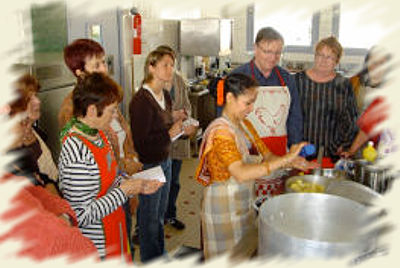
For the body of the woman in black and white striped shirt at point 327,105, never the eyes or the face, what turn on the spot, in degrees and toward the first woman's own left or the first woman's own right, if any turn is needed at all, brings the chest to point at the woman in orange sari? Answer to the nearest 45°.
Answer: approximately 45° to the first woman's own right

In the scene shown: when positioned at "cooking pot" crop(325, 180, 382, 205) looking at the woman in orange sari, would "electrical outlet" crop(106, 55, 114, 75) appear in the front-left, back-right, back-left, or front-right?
front-right

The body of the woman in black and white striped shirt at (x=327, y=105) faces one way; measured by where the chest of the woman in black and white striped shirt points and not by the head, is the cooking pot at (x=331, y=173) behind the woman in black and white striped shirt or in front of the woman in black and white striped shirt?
in front

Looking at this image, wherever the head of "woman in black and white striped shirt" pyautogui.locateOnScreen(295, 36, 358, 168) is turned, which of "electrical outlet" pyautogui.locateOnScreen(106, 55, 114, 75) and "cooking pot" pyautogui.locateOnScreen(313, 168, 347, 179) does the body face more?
the cooking pot

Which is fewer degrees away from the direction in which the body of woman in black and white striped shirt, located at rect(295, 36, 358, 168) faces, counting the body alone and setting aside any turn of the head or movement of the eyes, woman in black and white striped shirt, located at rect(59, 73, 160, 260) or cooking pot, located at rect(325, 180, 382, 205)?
the cooking pot

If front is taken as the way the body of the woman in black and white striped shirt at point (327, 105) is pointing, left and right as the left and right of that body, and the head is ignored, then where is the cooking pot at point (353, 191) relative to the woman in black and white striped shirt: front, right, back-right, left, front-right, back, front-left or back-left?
front

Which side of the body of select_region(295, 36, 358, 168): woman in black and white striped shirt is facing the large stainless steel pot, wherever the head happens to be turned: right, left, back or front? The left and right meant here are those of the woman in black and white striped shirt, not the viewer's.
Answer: front

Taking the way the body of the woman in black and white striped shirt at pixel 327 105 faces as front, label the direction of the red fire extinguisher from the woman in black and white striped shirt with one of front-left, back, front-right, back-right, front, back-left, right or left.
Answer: back-right

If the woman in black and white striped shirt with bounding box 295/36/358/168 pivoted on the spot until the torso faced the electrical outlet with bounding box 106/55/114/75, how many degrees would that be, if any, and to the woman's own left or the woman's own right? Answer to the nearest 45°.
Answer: approximately 135° to the woman's own right

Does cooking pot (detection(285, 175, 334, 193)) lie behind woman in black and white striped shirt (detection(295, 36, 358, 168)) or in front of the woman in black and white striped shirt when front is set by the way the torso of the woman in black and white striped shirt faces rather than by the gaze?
in front

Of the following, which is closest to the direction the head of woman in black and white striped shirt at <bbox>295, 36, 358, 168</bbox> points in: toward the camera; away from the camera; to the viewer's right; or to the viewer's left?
toward the camera

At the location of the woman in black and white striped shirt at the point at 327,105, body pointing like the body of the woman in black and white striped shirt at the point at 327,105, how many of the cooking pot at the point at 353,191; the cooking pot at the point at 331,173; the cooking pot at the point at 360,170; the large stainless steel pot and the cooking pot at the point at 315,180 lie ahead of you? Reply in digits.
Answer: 5

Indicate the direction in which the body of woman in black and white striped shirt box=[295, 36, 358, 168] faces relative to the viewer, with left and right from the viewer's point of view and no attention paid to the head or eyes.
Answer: facing the viewer

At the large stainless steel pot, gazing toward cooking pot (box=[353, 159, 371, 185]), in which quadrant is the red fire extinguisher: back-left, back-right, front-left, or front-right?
front-left
